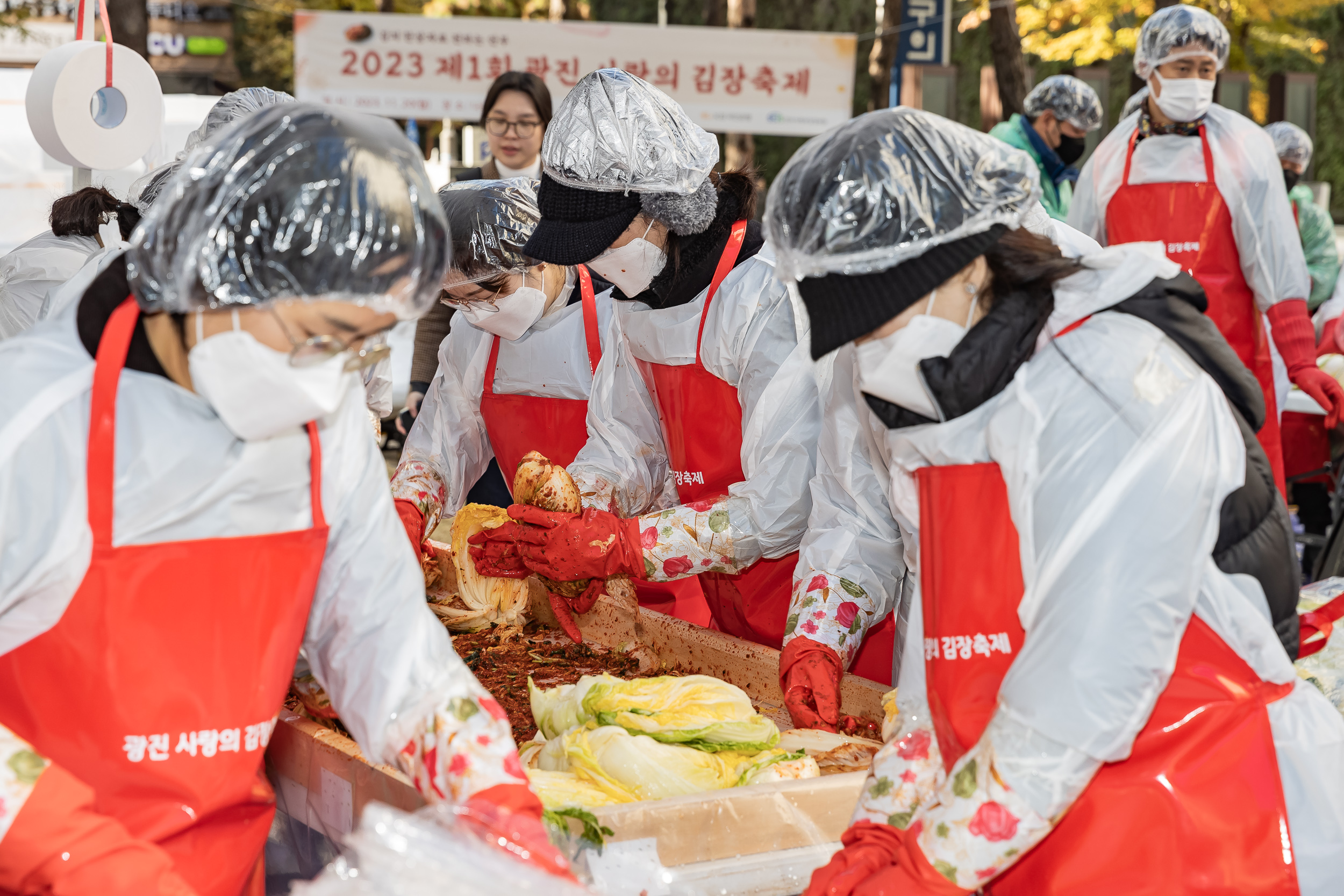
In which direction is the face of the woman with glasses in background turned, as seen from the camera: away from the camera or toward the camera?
toward the camera

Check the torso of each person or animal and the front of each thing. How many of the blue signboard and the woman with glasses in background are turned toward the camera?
2

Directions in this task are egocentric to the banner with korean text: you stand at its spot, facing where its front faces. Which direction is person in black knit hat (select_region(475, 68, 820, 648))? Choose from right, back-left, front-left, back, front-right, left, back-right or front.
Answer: front

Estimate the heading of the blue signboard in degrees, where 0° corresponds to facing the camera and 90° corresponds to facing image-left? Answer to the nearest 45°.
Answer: approximately 0°

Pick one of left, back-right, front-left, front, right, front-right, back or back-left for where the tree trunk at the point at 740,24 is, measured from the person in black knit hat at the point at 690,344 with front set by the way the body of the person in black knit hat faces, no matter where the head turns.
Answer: back-right

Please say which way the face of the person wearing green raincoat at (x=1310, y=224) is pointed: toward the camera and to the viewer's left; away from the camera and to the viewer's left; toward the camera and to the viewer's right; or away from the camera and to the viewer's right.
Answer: toward the camera and to the viewer's left

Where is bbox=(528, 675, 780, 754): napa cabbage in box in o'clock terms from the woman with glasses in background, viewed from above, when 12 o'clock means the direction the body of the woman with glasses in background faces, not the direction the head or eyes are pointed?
The napa cabbage in box is roughly at 12 o'clock from the woman with glasses in background.

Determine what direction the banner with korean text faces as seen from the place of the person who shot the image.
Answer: facing the viewer

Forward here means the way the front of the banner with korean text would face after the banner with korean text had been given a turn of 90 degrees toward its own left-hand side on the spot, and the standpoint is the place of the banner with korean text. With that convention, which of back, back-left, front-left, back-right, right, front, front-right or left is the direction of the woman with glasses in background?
right

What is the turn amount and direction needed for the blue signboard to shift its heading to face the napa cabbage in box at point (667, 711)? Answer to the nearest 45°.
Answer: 0° — it already faces it

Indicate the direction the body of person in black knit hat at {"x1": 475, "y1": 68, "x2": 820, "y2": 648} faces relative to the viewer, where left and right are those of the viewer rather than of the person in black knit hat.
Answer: facing the viewer and to the left of the viewer

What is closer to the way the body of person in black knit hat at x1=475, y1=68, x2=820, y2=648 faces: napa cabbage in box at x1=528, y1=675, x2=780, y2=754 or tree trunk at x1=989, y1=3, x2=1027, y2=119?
the napa cabbage in box

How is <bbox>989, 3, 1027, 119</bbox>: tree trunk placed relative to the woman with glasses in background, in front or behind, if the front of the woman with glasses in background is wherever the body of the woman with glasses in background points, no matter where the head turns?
behind

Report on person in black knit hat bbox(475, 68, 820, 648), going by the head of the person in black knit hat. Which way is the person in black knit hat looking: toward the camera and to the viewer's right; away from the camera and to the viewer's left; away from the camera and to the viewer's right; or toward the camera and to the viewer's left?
toward the camera and to the viewer's left

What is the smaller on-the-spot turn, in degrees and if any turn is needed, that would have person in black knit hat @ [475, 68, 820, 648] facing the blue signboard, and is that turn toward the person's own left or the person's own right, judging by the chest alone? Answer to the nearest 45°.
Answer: approximately 135° to the person's own right
